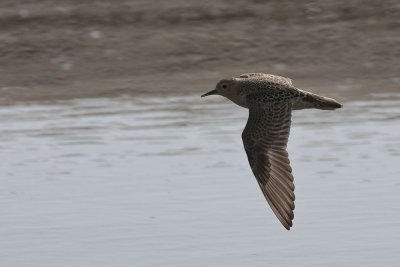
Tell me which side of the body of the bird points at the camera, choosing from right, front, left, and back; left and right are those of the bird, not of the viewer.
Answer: left
